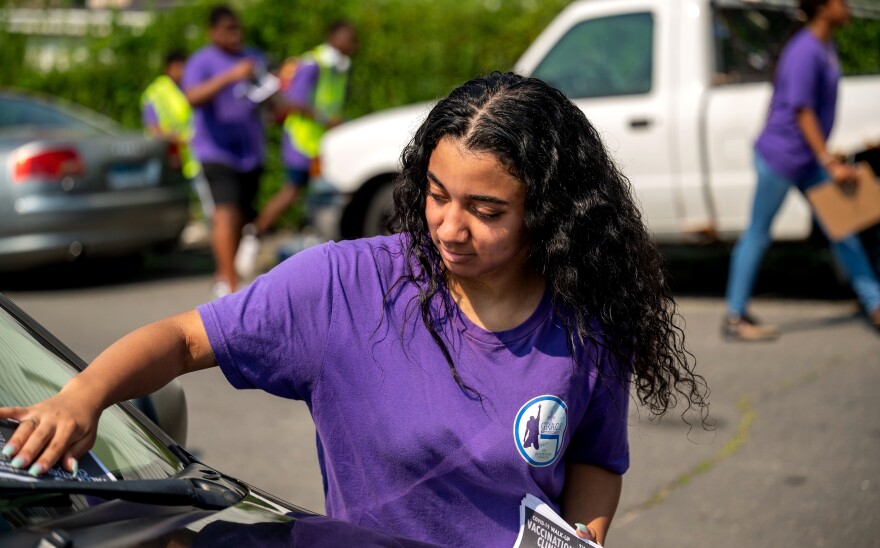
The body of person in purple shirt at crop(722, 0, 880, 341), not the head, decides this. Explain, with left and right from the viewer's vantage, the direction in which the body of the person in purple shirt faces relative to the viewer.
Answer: facing to the right of the viewer

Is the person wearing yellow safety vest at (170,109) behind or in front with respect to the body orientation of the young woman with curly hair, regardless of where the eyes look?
behind

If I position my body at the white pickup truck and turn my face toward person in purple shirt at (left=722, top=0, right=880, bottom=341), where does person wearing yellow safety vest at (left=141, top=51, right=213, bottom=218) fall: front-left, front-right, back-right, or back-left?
back-right

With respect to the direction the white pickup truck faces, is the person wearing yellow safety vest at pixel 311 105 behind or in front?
in front

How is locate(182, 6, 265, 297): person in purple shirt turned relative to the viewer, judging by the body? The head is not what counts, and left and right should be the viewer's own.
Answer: facing the viewer and to the right of the viewer

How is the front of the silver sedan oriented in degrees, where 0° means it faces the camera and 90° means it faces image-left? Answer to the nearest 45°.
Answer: approximately 135°

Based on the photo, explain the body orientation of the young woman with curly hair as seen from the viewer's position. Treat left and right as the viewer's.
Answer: facing the viewer

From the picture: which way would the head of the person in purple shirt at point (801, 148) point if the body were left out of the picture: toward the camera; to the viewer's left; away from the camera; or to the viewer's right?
to the viewer's right

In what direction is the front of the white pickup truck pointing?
to the viewer's left

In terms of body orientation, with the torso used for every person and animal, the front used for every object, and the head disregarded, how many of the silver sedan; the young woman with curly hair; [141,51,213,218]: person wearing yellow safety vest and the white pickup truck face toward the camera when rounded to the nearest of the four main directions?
1

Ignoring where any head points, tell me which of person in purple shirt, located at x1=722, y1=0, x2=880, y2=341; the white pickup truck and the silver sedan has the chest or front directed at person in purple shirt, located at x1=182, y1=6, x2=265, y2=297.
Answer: the white pickup truck

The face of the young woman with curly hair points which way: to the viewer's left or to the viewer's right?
to the viewer's left

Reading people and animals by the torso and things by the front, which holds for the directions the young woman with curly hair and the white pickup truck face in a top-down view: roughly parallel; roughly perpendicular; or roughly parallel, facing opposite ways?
roughly perpendicular

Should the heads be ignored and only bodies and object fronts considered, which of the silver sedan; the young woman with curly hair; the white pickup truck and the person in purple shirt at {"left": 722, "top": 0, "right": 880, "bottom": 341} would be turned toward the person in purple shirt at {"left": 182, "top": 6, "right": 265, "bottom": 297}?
the white pickup truck

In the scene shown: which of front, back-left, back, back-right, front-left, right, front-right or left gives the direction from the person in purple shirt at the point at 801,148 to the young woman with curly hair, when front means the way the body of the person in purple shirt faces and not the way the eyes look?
right
